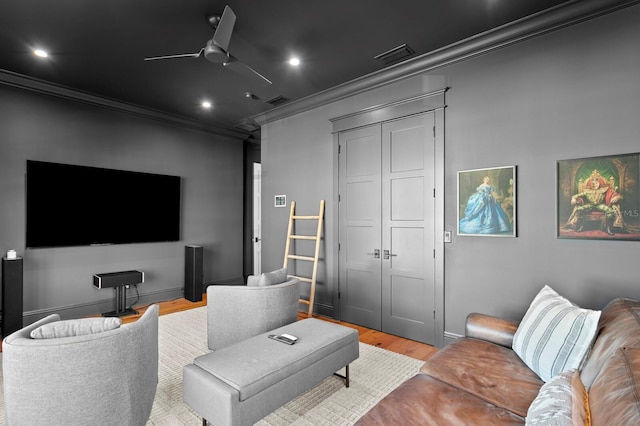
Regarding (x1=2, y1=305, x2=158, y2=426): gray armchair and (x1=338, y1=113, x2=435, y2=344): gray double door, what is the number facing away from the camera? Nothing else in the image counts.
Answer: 1

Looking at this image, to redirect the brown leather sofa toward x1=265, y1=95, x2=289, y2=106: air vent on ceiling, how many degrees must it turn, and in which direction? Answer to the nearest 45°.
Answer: approximately 45° to its right

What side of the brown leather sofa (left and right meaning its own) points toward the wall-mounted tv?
front

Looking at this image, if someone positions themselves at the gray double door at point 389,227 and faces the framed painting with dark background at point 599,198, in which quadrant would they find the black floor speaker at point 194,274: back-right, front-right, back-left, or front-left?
back-right

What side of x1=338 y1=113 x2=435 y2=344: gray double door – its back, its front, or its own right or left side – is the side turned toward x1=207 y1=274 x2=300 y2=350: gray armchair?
front

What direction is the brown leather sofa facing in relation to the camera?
to the viewer's left

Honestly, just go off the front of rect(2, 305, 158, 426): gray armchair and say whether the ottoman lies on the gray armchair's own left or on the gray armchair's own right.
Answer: on the gray armchair's own right

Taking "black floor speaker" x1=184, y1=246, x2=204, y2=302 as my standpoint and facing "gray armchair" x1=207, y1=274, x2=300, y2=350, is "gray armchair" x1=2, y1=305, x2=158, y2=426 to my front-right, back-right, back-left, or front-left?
front-right

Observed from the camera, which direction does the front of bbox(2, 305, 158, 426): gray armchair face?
facing away from the viewer

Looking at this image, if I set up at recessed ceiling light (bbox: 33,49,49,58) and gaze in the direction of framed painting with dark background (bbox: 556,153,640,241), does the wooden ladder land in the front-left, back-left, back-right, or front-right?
front-left

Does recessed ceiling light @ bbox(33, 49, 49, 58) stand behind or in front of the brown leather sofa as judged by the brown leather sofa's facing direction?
in front

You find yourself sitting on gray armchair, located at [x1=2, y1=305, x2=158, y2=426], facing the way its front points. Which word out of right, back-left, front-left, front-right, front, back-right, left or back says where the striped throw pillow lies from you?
back-right

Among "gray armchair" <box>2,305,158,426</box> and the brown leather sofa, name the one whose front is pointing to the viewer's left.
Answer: the brown leather sofa

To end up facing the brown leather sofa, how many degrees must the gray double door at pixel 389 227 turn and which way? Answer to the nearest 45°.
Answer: approximately 45° to its left

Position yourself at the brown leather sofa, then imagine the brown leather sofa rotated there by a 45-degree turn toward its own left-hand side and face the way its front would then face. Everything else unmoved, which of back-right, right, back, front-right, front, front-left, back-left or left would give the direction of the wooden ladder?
right

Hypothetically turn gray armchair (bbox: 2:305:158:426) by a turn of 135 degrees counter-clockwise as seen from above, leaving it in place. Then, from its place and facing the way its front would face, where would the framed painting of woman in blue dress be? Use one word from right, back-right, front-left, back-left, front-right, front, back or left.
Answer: back-left

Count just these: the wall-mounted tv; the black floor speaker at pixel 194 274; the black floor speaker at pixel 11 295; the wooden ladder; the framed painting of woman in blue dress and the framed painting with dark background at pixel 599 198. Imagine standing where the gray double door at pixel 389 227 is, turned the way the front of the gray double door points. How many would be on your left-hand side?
2
